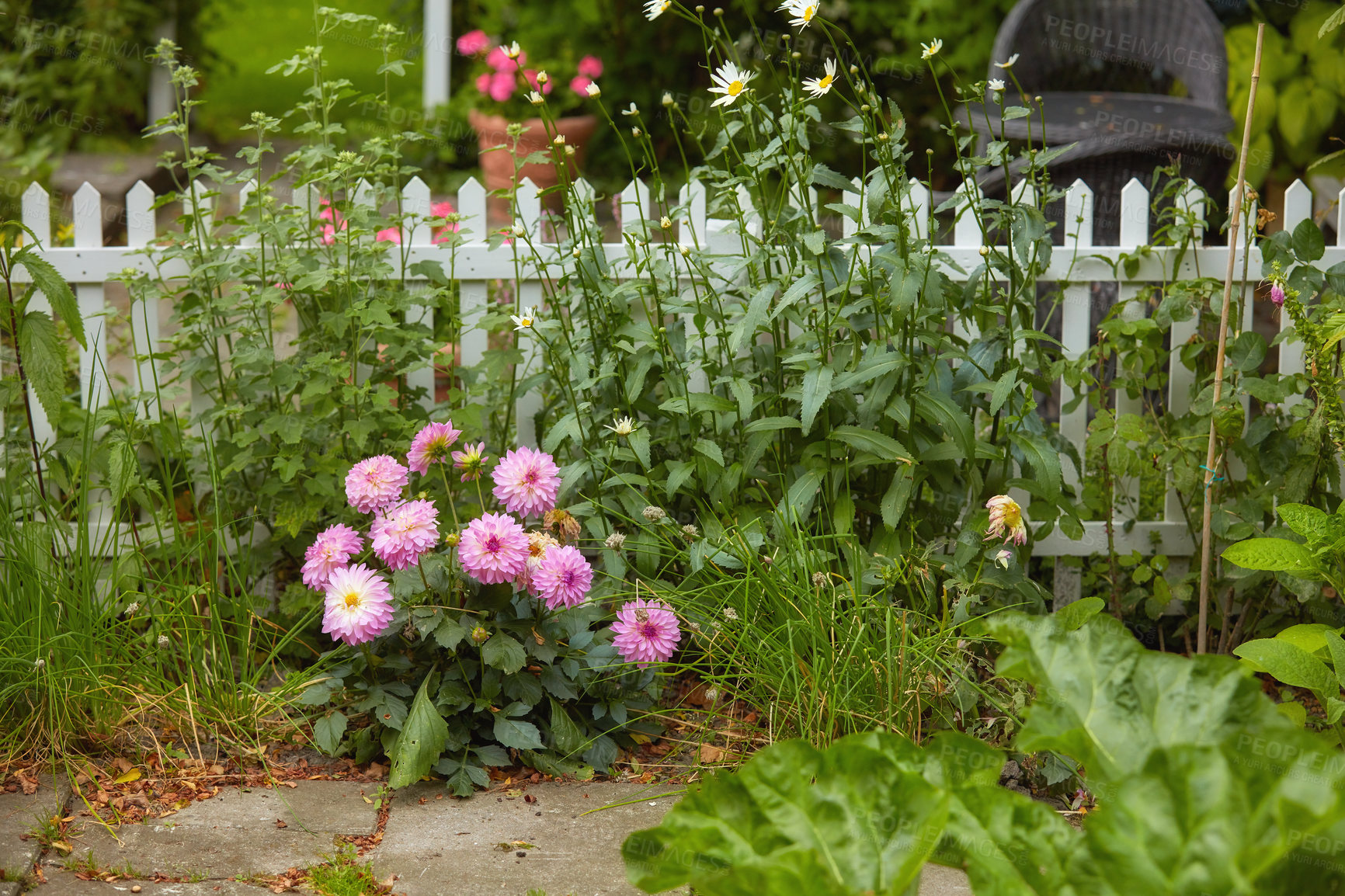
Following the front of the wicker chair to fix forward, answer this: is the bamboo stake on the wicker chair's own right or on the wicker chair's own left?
on the wicker chair's own left

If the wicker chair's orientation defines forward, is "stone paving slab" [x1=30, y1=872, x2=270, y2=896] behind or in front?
in front

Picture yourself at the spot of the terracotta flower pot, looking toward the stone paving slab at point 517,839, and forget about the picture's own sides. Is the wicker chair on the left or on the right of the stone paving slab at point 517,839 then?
left

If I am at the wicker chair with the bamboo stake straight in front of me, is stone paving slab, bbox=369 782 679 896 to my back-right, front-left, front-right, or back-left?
front-right

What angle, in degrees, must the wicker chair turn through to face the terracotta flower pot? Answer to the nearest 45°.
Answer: approximately 45° to its right

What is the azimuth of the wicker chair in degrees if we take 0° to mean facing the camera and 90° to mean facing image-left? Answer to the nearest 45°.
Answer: approximately 45°

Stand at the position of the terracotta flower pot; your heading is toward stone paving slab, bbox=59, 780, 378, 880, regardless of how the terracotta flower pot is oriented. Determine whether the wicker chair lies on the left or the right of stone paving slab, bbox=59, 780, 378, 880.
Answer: left
